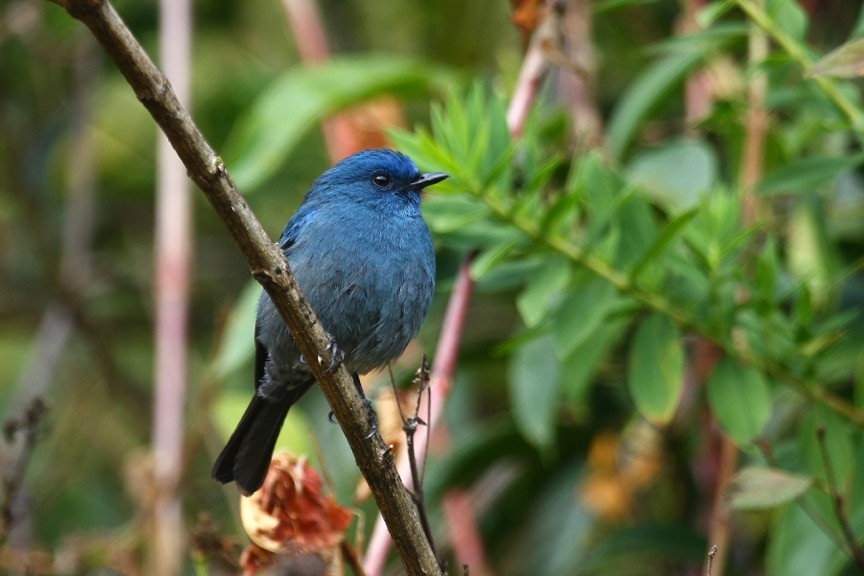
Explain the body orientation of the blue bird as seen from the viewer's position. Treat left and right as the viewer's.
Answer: facing the viewer and to the right of the viewer

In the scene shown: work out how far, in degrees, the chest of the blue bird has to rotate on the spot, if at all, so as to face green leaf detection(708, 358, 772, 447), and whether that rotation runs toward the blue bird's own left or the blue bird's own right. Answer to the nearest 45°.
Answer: approximately 45° to the blue bird's own left

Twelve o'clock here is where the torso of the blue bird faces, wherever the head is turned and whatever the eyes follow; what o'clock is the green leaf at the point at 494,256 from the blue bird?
The green leaf is roughly at 11 o'clock from the blue bird.

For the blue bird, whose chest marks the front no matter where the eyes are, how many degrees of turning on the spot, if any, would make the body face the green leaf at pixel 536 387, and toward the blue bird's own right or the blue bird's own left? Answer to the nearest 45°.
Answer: approximately 90° to the blue bird's own left

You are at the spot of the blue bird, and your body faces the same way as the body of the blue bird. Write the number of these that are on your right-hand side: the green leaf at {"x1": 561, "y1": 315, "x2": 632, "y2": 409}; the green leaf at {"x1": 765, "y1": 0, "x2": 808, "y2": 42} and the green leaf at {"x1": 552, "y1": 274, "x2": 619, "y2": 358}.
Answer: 0

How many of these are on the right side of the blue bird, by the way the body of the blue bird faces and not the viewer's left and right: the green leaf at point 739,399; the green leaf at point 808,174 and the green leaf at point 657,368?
0

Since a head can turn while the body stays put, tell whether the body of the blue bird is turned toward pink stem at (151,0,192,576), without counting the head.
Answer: no

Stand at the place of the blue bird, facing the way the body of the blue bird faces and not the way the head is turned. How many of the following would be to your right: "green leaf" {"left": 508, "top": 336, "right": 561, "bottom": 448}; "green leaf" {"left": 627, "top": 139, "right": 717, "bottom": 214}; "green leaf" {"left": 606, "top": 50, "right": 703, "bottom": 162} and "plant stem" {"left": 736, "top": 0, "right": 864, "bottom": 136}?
0

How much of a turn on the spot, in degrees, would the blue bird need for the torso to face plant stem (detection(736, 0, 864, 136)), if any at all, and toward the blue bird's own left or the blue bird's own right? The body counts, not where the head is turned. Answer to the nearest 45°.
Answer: approximately 45° to the blue bird's own left

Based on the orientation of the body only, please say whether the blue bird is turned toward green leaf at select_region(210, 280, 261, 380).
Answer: no
